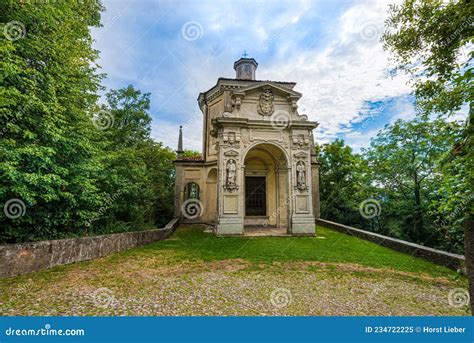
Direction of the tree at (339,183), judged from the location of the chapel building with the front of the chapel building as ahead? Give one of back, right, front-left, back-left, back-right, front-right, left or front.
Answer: back-left

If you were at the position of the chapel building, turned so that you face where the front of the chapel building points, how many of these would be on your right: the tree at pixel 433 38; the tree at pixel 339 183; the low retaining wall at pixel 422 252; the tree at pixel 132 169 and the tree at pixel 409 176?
1

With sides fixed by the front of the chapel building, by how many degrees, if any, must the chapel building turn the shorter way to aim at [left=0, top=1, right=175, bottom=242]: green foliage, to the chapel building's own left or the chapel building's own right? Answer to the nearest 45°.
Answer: approximately 45° to the chapel building's own right

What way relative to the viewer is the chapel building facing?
toward the camera

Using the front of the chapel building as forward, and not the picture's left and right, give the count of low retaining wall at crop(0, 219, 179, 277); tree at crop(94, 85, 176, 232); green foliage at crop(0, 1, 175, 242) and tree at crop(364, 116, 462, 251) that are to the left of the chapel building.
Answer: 1

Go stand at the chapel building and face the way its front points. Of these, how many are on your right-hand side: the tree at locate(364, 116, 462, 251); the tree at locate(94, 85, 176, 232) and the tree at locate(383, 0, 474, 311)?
1

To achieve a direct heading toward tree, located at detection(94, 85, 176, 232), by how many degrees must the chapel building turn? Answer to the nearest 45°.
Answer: approximately 90° to its right

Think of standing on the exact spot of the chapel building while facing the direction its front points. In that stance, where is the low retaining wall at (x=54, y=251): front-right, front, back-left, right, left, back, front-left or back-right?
front-right

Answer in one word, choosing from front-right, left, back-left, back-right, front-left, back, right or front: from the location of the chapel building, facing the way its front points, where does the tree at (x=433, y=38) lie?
front-left

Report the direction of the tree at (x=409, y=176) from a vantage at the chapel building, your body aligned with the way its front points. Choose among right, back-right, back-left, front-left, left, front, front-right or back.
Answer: left
